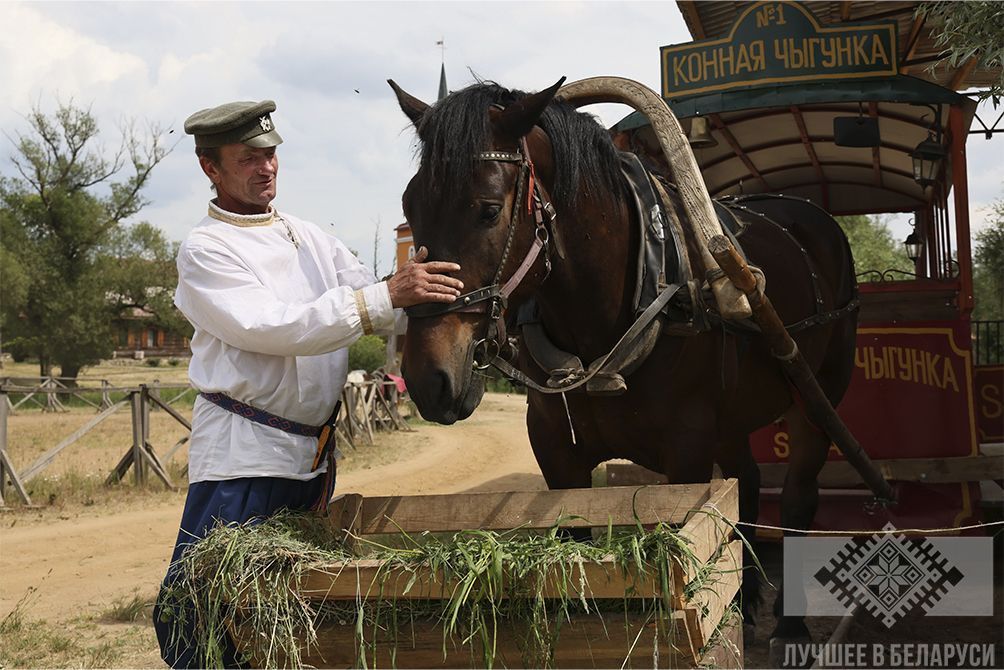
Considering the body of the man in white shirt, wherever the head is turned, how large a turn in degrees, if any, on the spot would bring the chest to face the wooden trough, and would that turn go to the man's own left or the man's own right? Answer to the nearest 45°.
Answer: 0° — they already face it

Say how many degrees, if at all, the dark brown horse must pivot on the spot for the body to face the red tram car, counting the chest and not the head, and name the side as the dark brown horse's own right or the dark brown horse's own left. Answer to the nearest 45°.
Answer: approximately 180°

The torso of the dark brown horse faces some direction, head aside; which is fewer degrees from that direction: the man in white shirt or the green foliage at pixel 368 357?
the man in white shirt

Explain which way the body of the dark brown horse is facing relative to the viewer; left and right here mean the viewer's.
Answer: facing the viewer and to the left of the viewer

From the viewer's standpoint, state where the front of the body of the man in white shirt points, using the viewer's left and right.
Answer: facing the viewer and to the right of the viewer

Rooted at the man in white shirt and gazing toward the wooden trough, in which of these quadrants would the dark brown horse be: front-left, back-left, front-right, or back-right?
front-left

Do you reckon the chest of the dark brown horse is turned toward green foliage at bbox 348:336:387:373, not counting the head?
no

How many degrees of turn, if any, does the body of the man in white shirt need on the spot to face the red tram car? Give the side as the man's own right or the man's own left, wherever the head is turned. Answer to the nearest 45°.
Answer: approximately 90° to the man's own left

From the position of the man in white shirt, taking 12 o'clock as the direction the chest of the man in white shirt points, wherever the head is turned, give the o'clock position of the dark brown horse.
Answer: The dark brown horse is roughly at 10 o'clock from the man in white shirt.

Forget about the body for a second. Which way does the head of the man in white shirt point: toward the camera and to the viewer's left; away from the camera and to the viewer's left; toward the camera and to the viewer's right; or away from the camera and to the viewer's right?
toward the camera and to the viewer's right

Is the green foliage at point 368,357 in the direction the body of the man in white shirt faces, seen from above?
no

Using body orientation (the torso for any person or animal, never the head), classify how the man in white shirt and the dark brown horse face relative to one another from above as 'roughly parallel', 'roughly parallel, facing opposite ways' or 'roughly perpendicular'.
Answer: roughly perpendicular

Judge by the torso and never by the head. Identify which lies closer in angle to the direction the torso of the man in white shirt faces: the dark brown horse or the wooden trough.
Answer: the wooden trough
